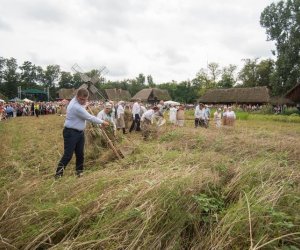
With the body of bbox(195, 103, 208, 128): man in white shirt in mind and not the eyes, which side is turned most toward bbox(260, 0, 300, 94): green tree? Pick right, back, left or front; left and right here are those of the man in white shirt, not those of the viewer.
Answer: back

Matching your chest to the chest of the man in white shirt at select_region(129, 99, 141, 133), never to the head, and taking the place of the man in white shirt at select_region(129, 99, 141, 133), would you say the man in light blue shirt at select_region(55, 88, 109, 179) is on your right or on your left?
on your right
